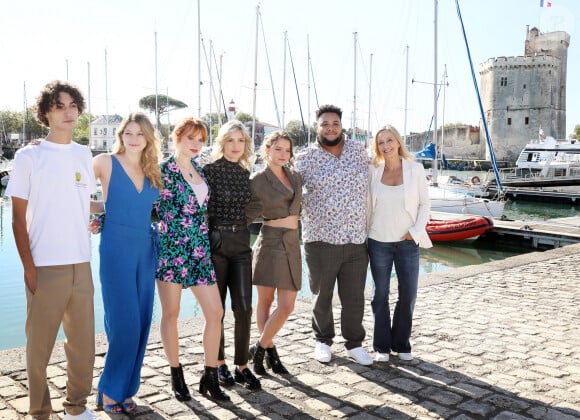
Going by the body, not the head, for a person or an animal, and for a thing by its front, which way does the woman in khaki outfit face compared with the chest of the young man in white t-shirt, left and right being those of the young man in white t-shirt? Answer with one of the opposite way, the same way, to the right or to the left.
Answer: the same way

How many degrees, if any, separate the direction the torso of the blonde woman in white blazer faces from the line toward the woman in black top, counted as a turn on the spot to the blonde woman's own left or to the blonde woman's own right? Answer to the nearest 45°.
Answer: approximately 45° to the blonde woman's own right

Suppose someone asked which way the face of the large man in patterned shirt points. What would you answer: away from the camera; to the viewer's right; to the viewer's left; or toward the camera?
toward the camera

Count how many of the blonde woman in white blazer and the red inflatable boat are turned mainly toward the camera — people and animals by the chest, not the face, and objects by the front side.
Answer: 1

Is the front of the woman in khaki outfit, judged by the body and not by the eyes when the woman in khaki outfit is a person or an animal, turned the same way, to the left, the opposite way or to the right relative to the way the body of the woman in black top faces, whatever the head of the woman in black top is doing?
the same way

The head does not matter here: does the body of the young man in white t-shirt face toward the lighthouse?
no

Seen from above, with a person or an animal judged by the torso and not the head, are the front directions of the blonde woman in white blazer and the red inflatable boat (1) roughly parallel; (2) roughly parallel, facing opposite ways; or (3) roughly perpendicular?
roughly perpendicular

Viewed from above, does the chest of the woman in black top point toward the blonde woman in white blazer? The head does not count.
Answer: no

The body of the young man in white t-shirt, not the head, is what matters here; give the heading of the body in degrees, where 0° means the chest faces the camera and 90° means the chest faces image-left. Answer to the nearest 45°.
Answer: approximately 315°

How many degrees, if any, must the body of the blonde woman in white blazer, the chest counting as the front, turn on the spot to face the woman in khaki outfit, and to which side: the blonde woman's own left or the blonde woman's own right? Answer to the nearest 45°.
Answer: approximately 45° to the blonde woman's own right

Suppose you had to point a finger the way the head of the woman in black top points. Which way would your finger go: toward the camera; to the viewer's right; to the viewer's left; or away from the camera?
toward the camera

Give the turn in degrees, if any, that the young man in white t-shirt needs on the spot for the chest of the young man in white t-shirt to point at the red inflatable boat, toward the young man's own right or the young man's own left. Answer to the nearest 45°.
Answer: approximately 90° to the young man's own left

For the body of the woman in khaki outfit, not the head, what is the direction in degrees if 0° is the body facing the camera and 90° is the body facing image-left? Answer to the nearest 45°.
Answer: approximately 315°

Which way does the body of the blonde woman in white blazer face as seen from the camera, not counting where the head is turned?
toward the camera
